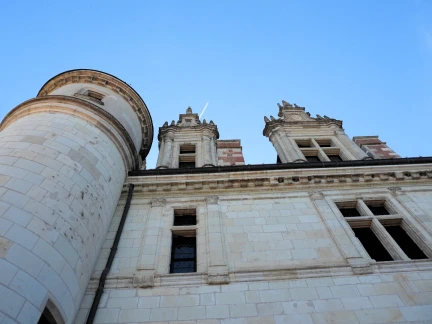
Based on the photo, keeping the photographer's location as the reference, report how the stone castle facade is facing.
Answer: facing the viewer
